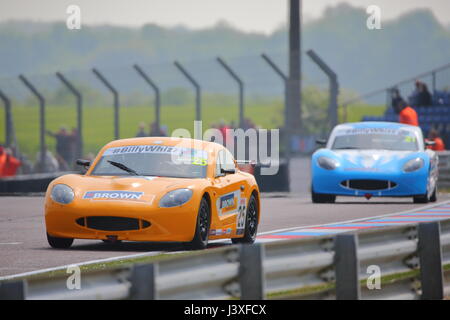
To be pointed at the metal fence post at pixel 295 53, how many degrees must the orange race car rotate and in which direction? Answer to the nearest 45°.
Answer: approximately 135° to its right

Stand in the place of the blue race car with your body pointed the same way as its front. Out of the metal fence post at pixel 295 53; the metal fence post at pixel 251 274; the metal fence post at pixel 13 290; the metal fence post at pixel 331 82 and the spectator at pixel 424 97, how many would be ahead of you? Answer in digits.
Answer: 2

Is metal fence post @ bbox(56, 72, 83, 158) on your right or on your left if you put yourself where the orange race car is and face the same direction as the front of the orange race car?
on your right

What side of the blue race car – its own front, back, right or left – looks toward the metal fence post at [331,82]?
back

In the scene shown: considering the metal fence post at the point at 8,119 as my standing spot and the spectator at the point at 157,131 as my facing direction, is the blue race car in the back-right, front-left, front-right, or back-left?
front-right

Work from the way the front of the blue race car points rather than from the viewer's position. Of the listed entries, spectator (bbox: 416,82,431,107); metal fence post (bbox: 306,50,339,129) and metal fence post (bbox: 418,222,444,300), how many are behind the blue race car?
2

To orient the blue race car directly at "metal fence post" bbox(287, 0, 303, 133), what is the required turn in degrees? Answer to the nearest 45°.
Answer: approximately 180°

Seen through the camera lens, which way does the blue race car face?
facing the viewer

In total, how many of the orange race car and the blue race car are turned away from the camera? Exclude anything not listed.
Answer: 0

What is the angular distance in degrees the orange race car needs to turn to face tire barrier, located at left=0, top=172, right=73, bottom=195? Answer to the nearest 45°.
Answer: approximately 135° to its right

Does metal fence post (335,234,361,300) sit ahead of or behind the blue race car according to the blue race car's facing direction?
ahead

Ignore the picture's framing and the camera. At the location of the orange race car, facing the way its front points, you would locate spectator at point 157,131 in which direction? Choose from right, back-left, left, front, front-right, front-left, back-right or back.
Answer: back-right

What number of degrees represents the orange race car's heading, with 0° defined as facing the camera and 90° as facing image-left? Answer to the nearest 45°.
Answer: approximately 45°
